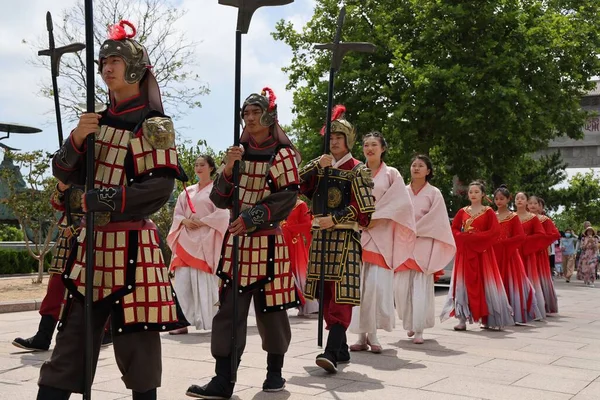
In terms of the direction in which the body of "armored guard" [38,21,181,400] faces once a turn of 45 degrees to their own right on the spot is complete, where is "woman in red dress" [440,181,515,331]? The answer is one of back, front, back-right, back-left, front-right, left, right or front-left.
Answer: back-right

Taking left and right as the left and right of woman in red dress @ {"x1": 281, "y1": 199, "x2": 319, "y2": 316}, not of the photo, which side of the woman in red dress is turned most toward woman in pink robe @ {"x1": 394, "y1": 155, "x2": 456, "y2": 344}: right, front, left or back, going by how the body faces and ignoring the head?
left

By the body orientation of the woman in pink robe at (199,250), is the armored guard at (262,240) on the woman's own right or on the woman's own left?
on the woman's own left

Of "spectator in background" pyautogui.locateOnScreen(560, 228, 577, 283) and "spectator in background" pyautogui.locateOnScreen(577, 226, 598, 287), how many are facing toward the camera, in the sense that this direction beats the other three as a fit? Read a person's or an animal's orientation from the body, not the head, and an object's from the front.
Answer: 2

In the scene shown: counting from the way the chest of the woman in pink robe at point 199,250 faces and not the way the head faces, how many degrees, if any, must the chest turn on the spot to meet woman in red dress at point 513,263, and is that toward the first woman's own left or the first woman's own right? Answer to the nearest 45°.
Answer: approximately 135° to the first woman's own left

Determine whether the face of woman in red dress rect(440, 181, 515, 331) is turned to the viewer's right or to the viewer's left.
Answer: to the viewer's left

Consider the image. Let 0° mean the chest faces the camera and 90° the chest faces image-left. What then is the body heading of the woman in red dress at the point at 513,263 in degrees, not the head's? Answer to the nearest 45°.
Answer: approximately 45°

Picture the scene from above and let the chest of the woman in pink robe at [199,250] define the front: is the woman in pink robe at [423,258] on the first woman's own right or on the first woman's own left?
on the first woman's own left
